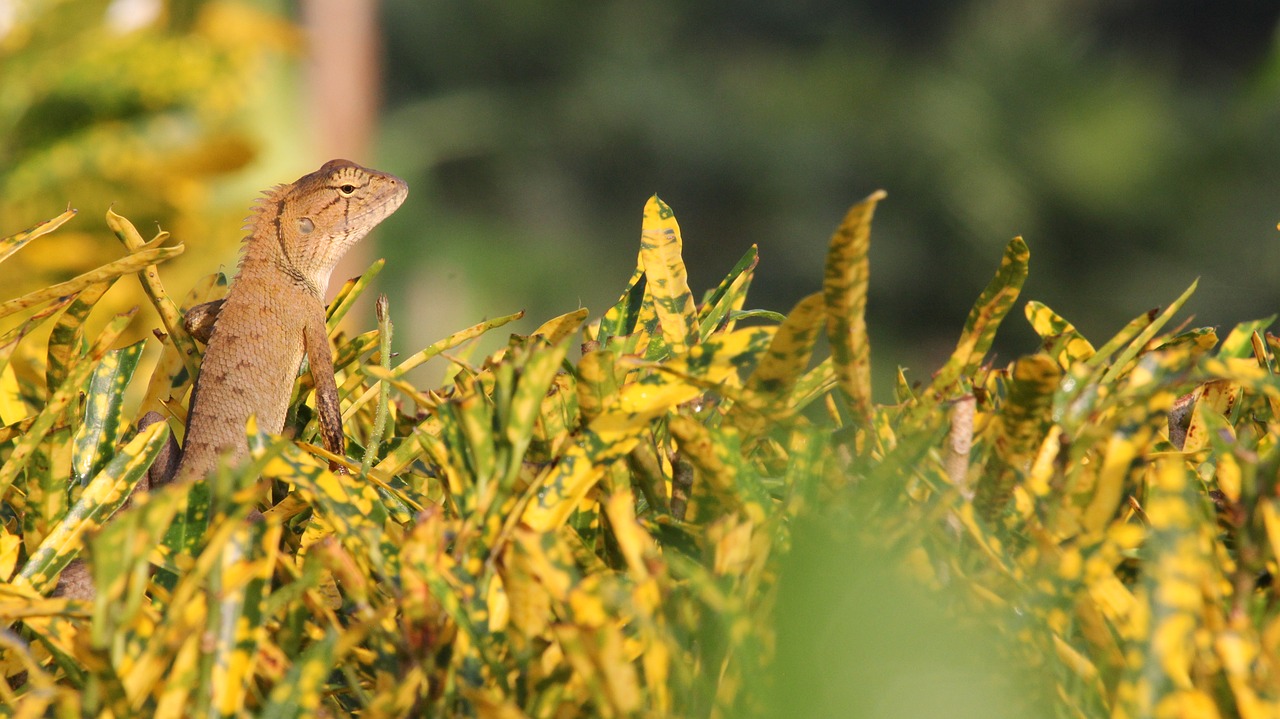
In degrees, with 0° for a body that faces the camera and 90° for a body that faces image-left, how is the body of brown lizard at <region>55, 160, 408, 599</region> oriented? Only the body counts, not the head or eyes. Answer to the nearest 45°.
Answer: approximately 270°
